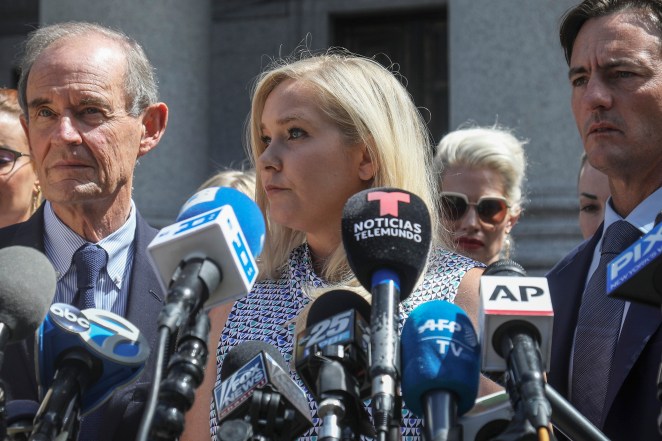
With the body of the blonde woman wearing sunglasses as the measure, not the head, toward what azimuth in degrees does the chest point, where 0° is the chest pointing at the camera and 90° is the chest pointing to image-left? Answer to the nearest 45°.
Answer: approximately 45°

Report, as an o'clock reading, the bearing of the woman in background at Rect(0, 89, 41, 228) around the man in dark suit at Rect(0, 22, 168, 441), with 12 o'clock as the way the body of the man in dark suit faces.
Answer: The woman in background is roughly at 4 o'clock from the man in dark suit.

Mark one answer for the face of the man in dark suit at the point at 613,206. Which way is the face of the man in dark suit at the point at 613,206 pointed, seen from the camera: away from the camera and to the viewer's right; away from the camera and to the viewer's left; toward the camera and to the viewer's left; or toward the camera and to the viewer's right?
toward the camera and to the viewer's left

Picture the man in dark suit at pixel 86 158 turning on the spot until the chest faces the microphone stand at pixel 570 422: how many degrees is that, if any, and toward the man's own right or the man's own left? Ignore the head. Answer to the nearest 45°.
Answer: approximately 90° to the man's own left

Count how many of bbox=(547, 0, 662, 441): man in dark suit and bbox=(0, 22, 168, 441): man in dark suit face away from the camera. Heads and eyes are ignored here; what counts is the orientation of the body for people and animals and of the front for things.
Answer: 0

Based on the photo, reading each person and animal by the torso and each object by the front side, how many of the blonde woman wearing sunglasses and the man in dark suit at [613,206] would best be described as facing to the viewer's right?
0

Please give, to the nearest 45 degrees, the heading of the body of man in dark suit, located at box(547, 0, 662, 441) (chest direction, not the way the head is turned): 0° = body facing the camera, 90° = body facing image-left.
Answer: approximately 45°

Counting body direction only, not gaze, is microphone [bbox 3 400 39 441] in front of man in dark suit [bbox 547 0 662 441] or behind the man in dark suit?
in front

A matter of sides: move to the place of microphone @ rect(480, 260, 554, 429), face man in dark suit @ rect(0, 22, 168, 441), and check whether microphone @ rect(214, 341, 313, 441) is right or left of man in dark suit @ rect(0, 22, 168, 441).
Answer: left

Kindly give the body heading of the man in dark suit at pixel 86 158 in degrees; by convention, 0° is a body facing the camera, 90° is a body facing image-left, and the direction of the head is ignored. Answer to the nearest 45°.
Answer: approximately 45°

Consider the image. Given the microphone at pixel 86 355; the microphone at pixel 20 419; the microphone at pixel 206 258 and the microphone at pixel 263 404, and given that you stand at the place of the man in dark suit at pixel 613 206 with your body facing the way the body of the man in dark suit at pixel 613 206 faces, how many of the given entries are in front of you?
4

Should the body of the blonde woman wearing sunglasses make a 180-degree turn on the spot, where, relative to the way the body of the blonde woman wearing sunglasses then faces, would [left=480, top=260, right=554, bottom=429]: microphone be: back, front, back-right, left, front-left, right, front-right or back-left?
back-right
